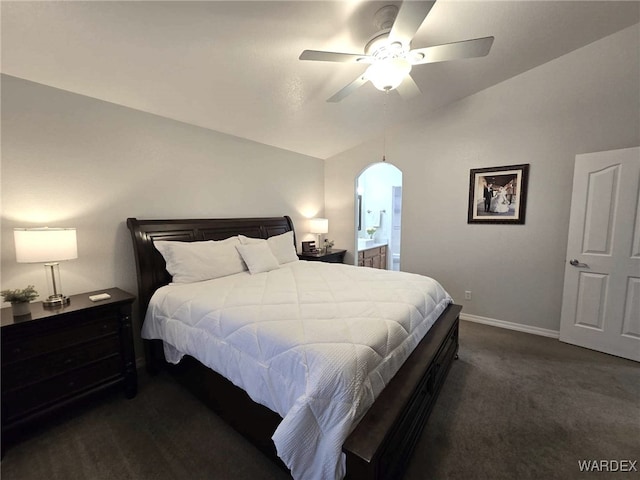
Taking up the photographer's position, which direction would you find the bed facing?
facing the viewer and to the right of the viewer

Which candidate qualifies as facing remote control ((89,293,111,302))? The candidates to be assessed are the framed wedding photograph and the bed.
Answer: the framed wedding photograph

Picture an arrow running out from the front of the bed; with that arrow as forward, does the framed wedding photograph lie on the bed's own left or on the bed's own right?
on the bed's own left

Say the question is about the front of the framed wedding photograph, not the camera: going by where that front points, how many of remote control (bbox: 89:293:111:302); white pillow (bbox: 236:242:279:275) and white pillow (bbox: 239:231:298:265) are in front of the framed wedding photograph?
3

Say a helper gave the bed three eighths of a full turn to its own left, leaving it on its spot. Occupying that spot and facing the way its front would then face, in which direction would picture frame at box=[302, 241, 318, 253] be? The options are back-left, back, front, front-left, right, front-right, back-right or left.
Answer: front

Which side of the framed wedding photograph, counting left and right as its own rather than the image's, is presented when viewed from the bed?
front

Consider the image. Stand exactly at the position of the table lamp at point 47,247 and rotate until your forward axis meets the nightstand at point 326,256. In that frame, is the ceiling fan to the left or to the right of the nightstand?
right

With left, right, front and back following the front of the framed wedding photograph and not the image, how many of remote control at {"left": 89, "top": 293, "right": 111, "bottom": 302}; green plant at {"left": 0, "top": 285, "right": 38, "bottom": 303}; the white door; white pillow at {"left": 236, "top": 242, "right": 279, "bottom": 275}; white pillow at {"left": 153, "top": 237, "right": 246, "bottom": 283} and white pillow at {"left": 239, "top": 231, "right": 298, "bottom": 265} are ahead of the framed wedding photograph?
5

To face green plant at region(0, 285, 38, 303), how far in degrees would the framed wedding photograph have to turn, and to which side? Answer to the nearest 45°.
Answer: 0° — it already faces it

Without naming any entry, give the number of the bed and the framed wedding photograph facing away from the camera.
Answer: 0

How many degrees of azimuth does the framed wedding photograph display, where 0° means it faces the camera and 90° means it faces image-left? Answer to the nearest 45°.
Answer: approximately 45°

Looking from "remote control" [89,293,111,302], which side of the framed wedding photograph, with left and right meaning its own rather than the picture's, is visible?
front
